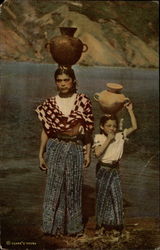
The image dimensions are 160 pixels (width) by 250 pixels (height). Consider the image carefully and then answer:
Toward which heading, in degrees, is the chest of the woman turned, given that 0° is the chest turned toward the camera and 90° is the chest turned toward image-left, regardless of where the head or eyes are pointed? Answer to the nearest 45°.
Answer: approximately 0°
